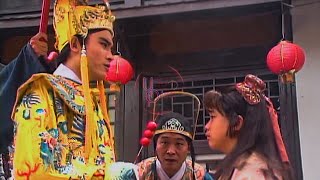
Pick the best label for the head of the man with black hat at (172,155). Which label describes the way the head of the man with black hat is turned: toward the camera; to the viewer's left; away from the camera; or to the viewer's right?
toward the camera

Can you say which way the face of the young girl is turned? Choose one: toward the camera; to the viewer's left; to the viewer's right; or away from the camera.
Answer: to the viewer's left

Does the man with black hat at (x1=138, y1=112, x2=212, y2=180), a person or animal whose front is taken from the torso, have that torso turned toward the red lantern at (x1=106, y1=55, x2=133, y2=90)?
no

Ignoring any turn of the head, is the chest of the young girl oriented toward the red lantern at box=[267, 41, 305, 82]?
no

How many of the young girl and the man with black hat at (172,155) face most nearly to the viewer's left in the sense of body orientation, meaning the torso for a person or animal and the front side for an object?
1

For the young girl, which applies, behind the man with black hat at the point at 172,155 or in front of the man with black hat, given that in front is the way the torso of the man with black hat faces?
in front

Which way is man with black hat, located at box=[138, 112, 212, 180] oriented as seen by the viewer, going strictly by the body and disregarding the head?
toward the camera

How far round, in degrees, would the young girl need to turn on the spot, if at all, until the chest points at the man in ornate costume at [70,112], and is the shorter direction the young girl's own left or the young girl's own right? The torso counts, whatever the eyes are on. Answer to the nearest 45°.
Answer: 0° — they already face them

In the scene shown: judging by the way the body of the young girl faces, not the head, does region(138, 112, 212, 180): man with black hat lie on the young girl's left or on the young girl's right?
on the young girl's right

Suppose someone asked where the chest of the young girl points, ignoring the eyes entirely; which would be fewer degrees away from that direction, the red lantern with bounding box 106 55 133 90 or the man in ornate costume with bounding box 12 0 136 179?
the man in ornate costume

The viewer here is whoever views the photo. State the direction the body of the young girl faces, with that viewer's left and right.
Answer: facing to the left of the viewer

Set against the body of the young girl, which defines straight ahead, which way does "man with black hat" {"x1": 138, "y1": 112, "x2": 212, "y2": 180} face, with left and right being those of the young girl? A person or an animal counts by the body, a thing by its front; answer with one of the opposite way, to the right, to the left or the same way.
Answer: to the left

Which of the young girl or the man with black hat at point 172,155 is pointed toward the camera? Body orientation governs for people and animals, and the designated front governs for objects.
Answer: the man with black hat

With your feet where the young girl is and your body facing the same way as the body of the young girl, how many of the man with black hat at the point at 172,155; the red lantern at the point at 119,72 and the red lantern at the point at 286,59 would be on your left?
0
